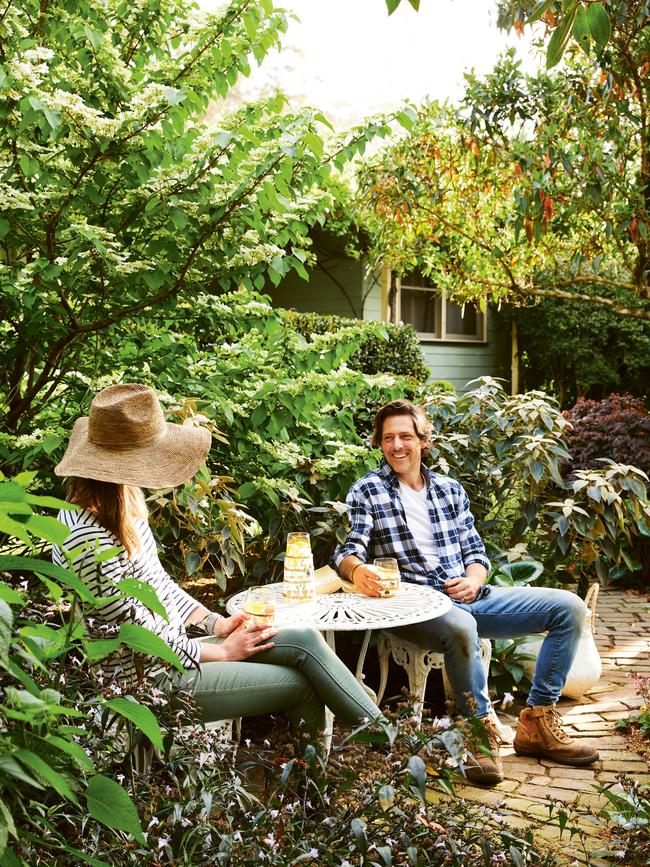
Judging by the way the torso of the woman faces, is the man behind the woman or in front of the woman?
in front

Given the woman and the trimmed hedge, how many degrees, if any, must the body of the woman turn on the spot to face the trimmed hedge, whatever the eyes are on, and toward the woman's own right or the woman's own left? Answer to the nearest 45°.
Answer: approximately 90° to the woman's own left

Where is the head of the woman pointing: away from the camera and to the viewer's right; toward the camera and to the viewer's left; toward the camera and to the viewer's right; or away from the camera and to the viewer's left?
away from the camera and to the viewer's right

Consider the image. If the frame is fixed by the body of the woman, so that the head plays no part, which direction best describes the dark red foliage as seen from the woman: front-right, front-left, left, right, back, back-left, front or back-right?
front-left

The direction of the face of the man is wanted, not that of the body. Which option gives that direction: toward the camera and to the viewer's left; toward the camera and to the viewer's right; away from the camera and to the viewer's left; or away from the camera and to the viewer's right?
toward the camera and to the viewer's left

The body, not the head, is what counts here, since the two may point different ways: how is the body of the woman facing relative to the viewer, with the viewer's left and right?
facing to the right of the viewer

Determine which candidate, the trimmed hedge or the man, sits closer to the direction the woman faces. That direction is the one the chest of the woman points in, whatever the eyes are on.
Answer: the man
